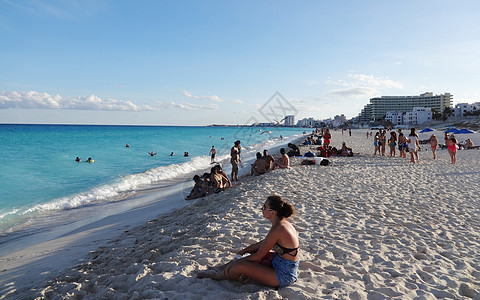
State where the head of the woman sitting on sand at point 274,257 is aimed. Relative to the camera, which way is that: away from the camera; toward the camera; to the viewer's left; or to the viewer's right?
to the viewer's left

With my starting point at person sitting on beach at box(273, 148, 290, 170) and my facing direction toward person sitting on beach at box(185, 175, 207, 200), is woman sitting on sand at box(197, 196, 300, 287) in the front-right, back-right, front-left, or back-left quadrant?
front-left

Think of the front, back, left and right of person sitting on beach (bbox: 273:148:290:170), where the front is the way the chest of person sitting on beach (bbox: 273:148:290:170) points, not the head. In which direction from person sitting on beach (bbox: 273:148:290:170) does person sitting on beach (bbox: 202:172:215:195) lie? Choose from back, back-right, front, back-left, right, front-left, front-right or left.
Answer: front-left

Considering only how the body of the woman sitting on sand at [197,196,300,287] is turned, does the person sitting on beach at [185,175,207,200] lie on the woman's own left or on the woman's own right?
on the woman's own right

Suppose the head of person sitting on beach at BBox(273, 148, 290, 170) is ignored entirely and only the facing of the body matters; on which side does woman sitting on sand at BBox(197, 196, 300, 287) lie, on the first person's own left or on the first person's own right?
on the first person's own left

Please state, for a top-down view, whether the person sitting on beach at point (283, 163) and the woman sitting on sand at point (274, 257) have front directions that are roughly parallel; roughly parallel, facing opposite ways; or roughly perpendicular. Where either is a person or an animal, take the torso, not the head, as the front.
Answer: roughly parallel

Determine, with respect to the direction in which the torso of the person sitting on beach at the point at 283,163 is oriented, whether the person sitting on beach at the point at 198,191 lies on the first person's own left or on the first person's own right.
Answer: on the first person's own left

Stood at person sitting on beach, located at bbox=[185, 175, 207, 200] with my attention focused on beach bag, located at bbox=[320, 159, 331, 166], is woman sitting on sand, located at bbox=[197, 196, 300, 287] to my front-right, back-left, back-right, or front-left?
back-right

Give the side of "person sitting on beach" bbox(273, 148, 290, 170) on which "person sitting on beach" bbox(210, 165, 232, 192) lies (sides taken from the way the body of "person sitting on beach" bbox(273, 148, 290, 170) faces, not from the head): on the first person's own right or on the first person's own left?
on the first person's own left

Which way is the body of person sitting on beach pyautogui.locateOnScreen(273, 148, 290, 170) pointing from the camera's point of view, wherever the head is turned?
to the viewer's left

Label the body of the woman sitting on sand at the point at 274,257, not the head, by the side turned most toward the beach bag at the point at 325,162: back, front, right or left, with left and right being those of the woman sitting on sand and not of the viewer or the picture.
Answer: right

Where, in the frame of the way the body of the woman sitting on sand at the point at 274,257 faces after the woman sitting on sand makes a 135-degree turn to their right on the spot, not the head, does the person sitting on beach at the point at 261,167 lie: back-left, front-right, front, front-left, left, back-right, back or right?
front-left

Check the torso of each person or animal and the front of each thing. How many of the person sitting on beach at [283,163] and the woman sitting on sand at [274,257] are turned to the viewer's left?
2

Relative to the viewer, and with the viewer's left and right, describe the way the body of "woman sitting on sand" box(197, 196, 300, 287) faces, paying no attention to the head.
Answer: facing to the left of the viewer
